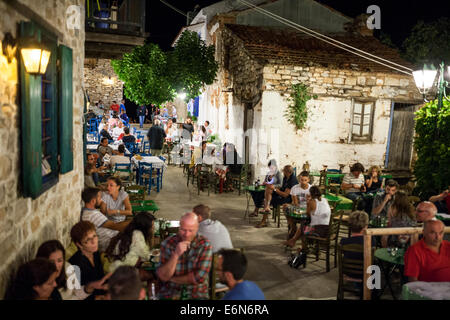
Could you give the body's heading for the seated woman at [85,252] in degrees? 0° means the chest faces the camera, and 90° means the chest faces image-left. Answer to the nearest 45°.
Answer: approximately 315°

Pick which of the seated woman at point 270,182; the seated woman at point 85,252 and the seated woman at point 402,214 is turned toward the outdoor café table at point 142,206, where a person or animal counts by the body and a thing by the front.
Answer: the seated woman at point 270,182

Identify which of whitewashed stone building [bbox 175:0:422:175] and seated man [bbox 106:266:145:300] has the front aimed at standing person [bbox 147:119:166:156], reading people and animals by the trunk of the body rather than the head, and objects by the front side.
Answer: the seated man

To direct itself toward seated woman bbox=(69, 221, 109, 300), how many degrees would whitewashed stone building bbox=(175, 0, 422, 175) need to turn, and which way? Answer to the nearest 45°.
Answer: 0° — it already faces them

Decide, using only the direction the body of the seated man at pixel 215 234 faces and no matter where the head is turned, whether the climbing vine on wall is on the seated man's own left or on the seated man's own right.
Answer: on the seated man's own right

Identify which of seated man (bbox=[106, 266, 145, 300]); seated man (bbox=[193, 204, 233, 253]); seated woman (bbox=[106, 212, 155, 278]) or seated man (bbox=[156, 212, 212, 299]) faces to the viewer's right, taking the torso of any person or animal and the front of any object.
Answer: the seated woman

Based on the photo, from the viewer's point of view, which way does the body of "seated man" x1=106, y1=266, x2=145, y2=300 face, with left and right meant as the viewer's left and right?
facing away from the viewer

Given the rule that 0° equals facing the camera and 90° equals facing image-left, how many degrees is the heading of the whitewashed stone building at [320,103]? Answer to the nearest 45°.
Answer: approximately 0°

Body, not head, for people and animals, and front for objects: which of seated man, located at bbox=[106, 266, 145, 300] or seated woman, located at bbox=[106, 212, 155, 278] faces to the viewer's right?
the seated woman

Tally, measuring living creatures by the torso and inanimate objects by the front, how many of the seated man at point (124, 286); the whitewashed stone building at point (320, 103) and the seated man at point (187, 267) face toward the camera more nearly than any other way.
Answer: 2

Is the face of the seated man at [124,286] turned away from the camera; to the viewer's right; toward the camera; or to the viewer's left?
away from the camera
